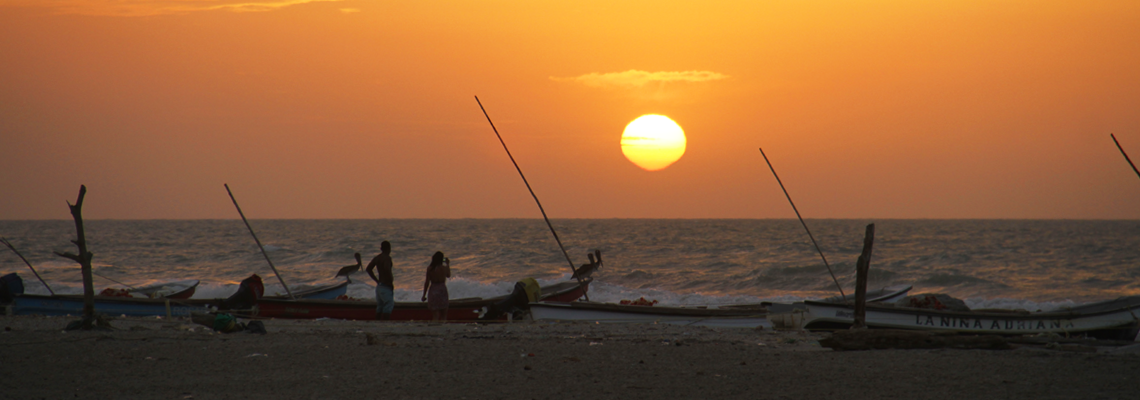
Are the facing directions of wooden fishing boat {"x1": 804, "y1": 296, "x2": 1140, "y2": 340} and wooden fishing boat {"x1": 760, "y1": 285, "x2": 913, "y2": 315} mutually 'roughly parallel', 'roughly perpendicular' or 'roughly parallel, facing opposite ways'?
roughly parallel

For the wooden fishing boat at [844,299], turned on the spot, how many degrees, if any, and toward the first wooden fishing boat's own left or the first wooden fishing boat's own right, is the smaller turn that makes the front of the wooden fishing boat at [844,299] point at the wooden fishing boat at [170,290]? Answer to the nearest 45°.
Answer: approximately 180°

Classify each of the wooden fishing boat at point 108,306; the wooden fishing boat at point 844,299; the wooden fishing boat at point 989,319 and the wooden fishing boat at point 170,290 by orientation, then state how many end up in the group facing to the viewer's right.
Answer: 4

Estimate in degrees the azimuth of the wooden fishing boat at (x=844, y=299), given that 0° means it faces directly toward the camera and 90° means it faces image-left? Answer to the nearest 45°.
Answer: approximately 270°

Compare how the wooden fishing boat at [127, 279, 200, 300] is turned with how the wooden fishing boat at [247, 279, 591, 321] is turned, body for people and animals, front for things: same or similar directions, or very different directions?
same or similar directions

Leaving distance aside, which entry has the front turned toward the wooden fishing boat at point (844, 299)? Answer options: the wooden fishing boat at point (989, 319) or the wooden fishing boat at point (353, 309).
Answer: the wooden fishing boat at point (353, 309)

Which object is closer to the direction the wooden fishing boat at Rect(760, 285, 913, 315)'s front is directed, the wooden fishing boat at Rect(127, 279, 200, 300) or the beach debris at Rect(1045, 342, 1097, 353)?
the beach debris

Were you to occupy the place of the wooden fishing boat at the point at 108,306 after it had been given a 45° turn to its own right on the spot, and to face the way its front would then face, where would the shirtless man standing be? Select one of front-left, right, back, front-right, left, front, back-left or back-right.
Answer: front

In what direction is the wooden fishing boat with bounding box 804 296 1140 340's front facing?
to the viewer's right

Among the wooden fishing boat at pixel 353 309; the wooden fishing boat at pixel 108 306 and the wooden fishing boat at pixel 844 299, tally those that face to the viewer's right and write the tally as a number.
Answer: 3

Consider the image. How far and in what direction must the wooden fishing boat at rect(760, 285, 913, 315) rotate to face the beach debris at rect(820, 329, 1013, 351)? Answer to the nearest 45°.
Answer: approximately 90° to its right

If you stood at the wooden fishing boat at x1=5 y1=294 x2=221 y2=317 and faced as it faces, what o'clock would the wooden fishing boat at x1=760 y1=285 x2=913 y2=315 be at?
the wooden fishing boat at x1=760 y1=285 x2=913 y2=315 is roughly at 1 o'clock from the wooden fishing boat at x1=5 y1=294 x2=221 y2=317.

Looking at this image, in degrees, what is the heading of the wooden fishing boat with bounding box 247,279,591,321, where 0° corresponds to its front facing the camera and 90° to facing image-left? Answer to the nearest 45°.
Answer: approximately 270°

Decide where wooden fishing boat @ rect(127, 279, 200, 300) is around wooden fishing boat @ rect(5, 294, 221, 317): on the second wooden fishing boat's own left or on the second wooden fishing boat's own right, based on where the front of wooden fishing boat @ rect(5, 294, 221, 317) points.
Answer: on the second wooden fishing boat's own left

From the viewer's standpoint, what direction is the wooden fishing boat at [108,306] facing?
to the viewer's right

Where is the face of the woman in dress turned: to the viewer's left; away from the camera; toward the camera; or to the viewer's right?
away from the camera

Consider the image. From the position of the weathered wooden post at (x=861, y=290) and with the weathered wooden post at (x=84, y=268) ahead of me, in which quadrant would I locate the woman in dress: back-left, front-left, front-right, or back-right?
front-right
